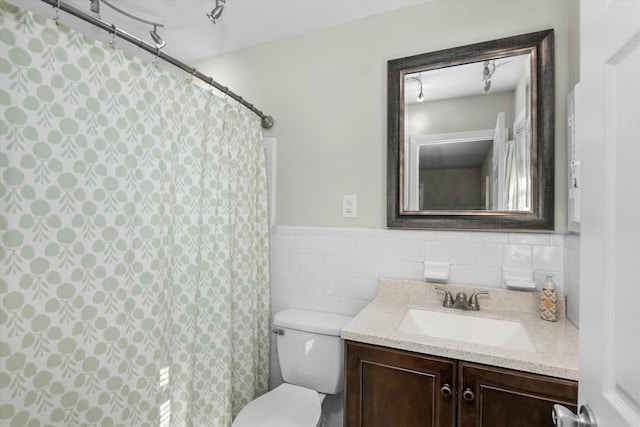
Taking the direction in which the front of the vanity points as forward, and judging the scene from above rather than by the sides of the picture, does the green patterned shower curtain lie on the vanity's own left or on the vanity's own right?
on the vanity's own right

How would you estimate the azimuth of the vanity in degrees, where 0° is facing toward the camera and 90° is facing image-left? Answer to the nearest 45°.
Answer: approximately 0°

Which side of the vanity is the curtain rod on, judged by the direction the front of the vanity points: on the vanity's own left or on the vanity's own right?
on the vanity's own right

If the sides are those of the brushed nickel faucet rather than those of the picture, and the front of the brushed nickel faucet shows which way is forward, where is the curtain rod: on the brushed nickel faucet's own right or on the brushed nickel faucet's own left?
on the brushed nickel faucet's own right

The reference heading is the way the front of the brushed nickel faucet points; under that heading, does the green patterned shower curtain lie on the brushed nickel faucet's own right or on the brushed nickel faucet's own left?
on the brushed nickel faucet's own right

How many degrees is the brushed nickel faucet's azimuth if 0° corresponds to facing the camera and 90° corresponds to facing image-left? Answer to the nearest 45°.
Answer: approximately 0°
